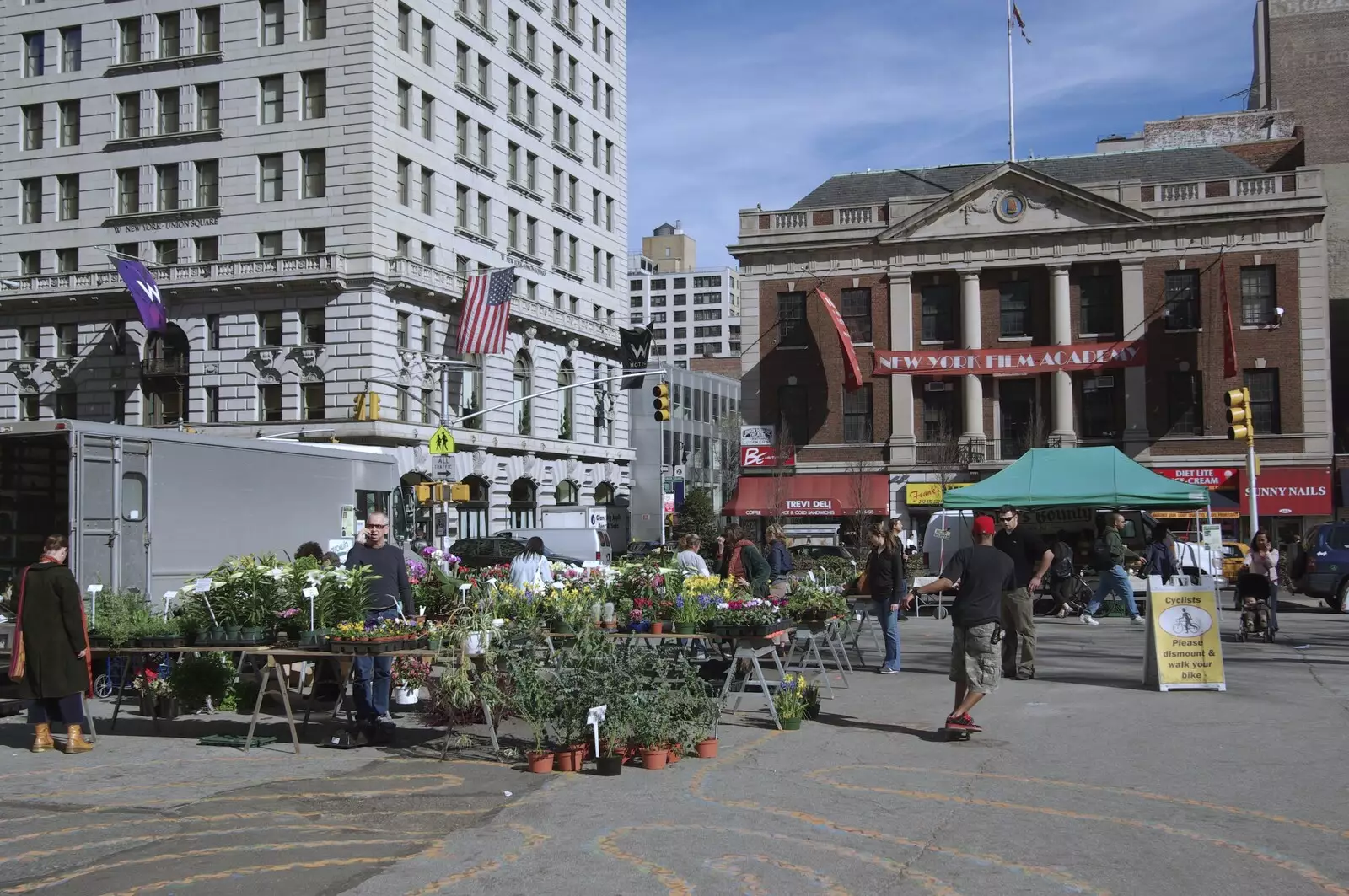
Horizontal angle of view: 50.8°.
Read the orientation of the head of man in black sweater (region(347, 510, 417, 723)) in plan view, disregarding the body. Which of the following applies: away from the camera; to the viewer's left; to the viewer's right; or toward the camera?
toward the camera

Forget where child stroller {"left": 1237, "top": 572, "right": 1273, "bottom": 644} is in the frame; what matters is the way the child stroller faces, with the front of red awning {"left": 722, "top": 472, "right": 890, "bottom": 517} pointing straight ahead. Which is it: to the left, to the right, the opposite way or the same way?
the same way

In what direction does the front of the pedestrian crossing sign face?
toward the camera

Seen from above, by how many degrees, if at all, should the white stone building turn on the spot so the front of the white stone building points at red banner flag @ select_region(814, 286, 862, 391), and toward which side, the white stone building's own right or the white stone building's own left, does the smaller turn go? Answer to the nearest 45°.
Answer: approximately 135° to the white stone building's own left

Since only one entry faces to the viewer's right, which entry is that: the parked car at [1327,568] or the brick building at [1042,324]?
the parked car

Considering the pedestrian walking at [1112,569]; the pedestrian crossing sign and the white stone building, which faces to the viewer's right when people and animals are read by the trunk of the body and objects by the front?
the pedestrian walking

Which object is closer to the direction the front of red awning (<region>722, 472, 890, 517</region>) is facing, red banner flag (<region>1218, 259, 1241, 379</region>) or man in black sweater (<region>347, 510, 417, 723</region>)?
the man in black sweater

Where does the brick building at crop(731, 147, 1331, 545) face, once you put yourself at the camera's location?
facing the viewer
